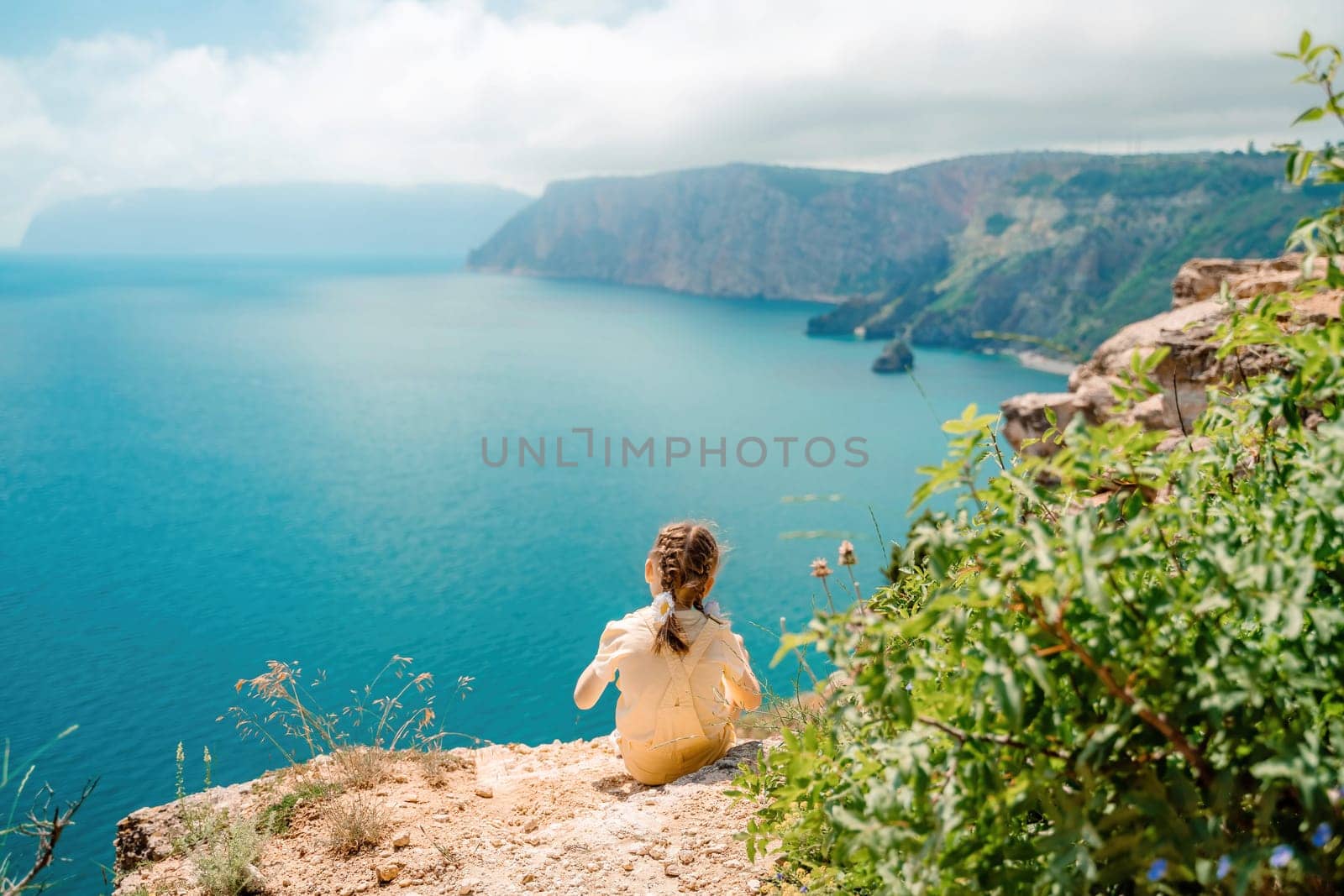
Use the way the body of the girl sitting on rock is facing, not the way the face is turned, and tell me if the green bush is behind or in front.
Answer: behind

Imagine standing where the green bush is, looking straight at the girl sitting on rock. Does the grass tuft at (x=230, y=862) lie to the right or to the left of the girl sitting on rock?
left

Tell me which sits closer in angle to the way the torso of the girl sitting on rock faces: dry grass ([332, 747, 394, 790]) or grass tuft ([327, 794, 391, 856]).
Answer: the dry grass

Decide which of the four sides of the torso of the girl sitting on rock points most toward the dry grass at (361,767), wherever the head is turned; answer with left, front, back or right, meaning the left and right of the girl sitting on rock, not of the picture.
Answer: left

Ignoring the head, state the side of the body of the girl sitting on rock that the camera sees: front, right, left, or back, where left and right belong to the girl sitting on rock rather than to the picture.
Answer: back

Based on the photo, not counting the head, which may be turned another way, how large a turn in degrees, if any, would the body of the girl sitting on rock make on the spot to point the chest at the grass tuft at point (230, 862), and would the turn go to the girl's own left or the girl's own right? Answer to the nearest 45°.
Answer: approximately 135° to the girl's own left

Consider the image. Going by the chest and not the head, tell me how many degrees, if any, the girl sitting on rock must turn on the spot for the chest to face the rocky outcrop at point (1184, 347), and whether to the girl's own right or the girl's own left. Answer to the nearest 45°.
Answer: approximately 45° to the girl's own right

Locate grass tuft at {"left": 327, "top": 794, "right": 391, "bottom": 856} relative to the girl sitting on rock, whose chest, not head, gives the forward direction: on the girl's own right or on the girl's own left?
on the girl's own left

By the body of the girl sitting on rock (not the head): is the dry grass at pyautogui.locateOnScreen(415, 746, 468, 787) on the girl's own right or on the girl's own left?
on the girl's own left

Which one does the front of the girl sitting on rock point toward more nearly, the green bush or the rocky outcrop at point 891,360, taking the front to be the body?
the rocky outcrop

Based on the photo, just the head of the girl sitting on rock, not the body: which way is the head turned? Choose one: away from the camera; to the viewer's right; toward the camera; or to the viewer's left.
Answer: away from the camera
